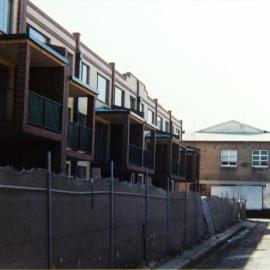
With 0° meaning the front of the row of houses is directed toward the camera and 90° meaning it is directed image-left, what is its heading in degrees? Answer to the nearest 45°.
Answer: approximately 315°
